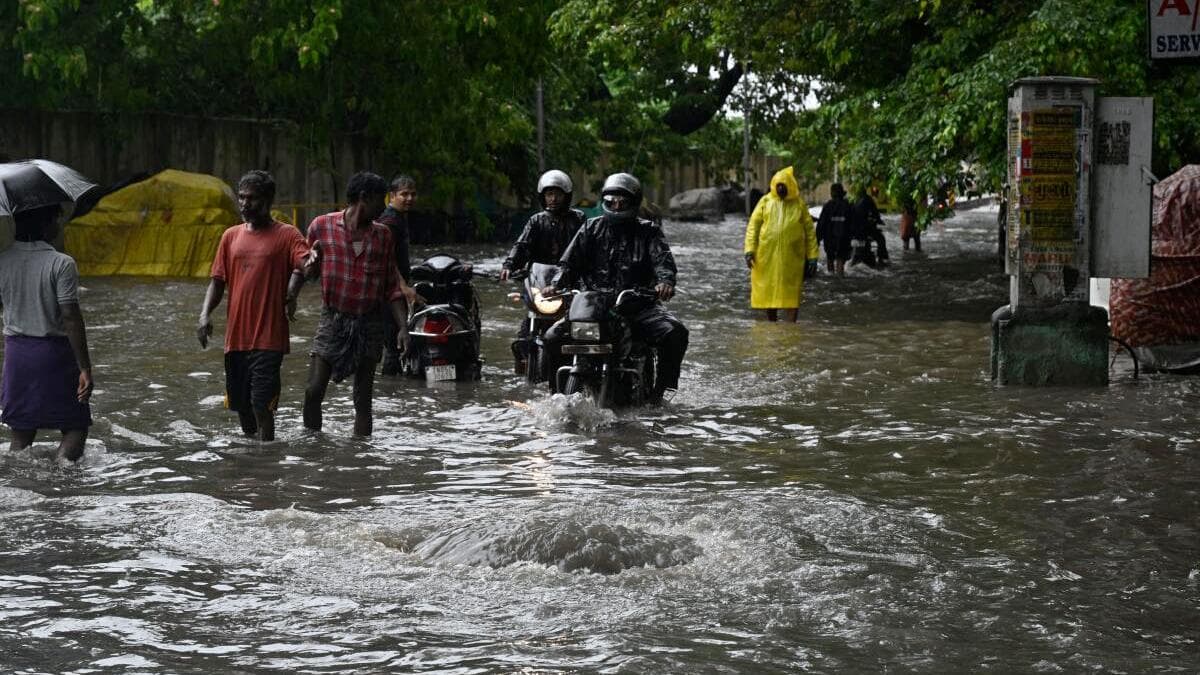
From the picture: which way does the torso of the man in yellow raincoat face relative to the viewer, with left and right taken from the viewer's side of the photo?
facing the viewer

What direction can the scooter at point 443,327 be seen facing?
away from the camera

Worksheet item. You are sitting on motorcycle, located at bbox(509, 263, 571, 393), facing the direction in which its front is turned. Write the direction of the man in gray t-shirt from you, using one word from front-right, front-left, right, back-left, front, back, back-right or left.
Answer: front

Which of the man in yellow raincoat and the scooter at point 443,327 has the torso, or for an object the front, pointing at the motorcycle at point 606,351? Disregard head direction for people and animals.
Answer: the man in yellow raincoat

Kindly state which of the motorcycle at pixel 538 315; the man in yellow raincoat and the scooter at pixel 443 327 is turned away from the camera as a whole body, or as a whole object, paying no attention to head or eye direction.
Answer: the scooter at pixel 443 327

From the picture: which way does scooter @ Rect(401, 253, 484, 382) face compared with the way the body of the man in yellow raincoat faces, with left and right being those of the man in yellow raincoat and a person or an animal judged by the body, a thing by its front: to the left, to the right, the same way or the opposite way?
the opposite way

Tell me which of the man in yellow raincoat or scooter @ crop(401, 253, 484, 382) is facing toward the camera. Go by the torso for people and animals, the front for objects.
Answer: the man in yellow raincoat

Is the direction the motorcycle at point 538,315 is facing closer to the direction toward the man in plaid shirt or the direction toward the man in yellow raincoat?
the man in plaid shirt

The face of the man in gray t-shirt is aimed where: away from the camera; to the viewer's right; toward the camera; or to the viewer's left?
away from the camera

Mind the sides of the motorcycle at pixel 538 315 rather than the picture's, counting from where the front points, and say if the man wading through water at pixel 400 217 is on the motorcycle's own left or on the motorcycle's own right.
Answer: on the motorcycle's own right

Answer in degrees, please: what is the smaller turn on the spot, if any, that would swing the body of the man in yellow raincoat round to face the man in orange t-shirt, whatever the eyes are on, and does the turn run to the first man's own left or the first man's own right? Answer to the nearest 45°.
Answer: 0° — they already face them

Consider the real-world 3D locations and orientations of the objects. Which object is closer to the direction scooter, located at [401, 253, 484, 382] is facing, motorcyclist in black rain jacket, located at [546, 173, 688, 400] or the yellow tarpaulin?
the yellow tarpaulin

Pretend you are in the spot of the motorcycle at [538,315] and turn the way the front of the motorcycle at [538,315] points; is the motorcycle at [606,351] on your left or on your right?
on your left

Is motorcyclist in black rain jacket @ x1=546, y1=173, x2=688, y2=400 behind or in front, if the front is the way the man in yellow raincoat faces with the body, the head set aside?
in front

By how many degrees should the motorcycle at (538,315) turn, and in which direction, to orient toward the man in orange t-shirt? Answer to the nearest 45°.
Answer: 0° — it already faces them

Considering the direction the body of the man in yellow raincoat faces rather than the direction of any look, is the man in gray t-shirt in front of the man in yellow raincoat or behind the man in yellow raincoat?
in front

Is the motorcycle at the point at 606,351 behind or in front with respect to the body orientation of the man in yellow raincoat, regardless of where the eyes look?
in front

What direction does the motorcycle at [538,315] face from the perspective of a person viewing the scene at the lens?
facing the viewer and to the left of the viewer
